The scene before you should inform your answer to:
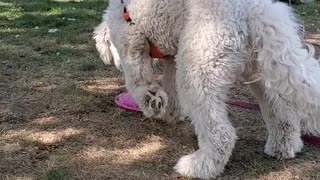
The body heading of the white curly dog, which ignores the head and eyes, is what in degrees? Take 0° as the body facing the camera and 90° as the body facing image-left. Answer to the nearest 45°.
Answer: approximately 135°
